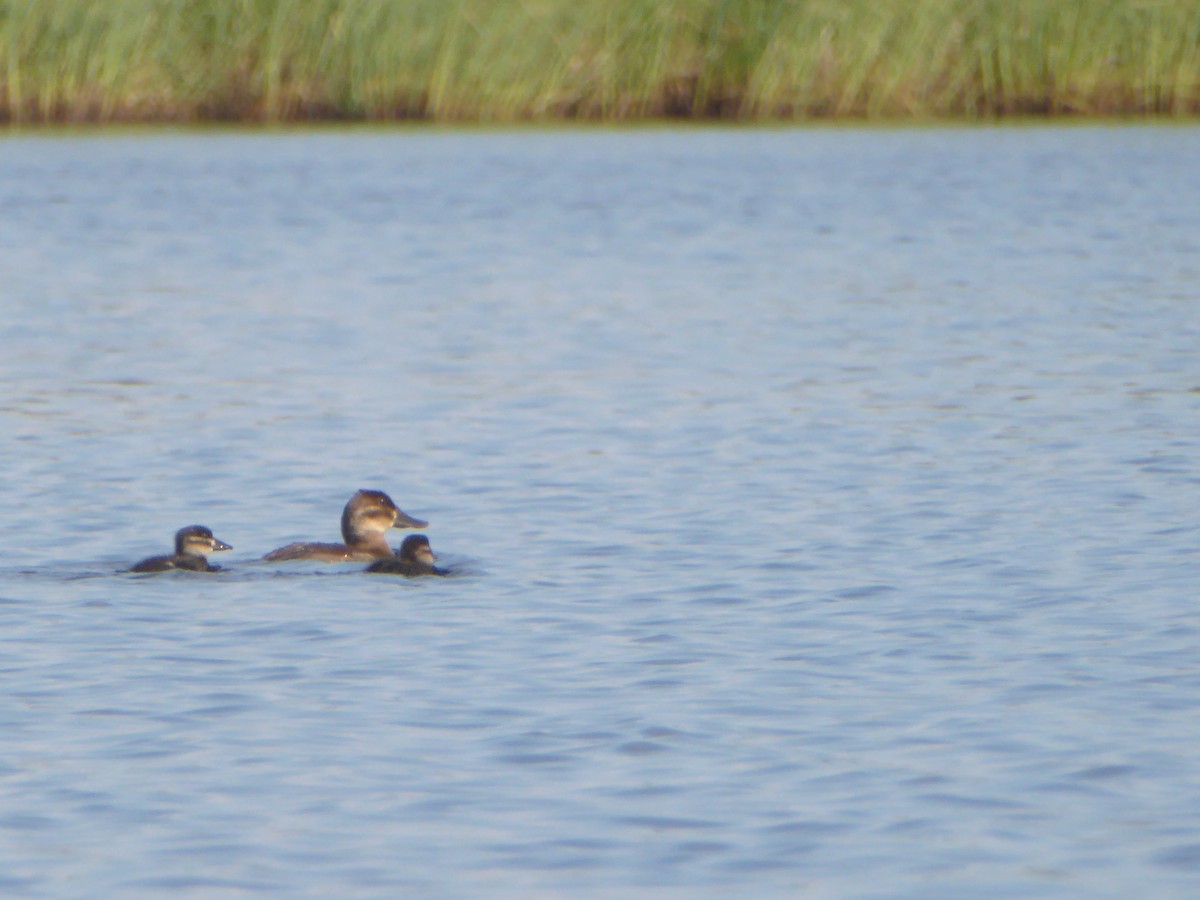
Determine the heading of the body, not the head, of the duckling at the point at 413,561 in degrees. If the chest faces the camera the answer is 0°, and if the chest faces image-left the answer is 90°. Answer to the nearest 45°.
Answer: approximately 270°

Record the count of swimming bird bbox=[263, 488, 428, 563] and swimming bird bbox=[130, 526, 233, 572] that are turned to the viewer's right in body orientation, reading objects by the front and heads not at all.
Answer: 2

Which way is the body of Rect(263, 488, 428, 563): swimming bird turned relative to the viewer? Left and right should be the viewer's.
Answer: facing to the right of the viewer

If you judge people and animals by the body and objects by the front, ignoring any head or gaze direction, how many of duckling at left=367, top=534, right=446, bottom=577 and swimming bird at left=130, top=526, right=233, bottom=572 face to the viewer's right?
2

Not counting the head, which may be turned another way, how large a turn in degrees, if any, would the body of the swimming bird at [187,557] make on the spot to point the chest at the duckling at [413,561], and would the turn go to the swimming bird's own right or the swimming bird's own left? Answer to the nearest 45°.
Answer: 0° — it already faces it

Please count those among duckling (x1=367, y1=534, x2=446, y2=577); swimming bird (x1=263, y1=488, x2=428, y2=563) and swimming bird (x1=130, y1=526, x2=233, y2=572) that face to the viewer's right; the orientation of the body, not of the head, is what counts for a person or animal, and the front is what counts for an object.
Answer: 3

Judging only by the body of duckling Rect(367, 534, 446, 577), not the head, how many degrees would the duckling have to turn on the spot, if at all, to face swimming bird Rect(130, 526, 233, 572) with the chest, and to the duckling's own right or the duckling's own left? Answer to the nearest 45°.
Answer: approximately 180°

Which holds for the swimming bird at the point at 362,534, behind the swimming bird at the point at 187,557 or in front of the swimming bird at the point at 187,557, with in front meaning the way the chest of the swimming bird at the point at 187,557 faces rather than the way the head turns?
in front

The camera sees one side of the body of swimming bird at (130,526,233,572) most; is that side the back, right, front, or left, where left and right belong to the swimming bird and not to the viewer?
right

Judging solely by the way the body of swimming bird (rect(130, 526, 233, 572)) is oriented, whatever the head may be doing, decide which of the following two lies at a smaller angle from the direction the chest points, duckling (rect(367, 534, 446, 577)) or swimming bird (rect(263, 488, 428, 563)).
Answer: the duckling
